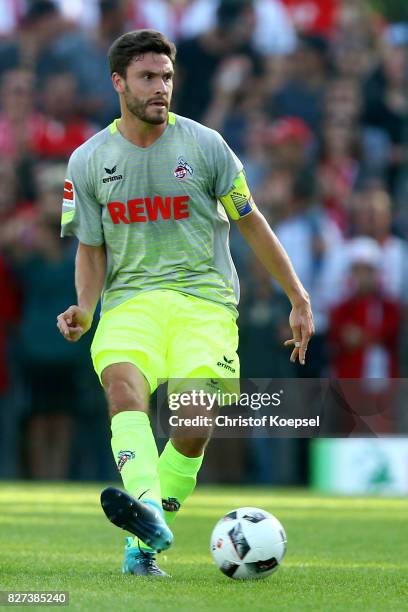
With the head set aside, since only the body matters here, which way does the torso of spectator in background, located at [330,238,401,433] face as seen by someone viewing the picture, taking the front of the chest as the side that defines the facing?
toward the camera

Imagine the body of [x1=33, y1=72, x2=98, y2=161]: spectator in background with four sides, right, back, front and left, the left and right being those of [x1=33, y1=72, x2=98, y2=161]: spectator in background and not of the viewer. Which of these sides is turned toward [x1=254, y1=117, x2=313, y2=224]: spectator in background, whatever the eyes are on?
left

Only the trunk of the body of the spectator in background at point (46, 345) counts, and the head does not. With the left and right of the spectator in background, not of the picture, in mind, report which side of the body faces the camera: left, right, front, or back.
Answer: front

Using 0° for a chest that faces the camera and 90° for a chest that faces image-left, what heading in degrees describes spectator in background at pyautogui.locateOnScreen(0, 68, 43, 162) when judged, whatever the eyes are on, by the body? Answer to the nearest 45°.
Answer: approximately 0°

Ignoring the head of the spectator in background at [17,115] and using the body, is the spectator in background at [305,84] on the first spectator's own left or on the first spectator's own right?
on the first spectator's own left

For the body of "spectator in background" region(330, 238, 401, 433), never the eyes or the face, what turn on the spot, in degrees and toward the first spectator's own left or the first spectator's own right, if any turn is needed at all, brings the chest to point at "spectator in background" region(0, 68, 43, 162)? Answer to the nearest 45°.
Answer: approximately 90° to the first spectator's own right

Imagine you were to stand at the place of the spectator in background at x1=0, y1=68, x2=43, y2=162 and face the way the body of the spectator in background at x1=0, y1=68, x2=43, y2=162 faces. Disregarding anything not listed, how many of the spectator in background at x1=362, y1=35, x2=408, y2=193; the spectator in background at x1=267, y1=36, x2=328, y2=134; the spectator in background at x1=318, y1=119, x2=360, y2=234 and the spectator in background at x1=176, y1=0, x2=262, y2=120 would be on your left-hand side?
4

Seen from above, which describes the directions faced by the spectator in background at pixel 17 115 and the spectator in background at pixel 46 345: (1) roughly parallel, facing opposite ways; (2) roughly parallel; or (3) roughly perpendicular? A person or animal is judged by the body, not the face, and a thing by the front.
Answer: roughly parallel

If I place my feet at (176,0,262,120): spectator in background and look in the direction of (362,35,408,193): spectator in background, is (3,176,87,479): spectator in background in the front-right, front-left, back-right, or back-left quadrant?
back-right

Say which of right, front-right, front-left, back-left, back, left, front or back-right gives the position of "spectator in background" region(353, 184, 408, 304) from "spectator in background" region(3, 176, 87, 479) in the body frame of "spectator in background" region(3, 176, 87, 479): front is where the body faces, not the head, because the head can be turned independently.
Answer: left

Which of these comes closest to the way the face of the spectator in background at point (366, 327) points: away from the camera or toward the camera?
toward the camera

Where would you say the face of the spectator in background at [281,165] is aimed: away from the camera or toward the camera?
toward the camera

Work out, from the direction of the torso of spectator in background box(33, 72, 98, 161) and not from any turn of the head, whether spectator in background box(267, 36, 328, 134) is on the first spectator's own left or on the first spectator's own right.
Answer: on the first spectator's own left

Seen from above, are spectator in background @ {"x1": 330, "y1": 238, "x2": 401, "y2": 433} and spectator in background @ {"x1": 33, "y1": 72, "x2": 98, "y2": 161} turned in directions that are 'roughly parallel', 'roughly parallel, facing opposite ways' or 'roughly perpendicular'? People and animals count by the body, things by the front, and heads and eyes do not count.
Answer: roughly parallel

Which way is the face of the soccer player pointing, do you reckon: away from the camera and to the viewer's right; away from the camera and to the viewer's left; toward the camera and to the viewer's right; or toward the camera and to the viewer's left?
toward the camera and to the viewer's right

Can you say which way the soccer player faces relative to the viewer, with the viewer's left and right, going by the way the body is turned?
facing the viewer
